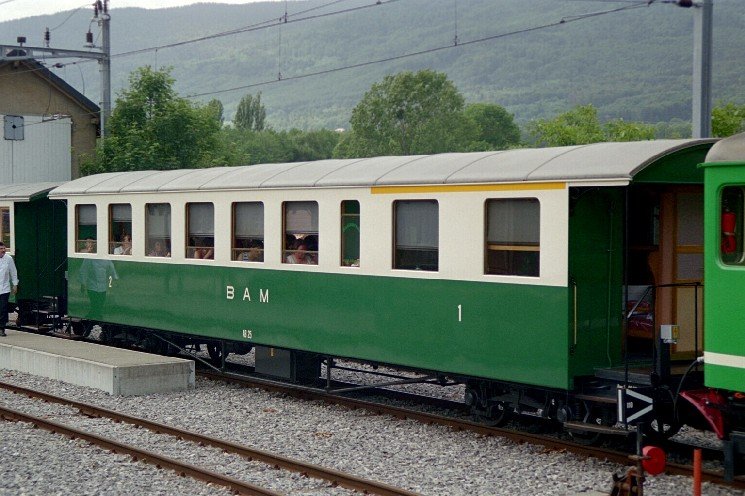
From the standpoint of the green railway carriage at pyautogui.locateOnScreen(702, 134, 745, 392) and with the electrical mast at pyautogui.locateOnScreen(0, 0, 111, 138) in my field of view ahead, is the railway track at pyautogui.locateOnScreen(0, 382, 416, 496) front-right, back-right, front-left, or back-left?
front-left
